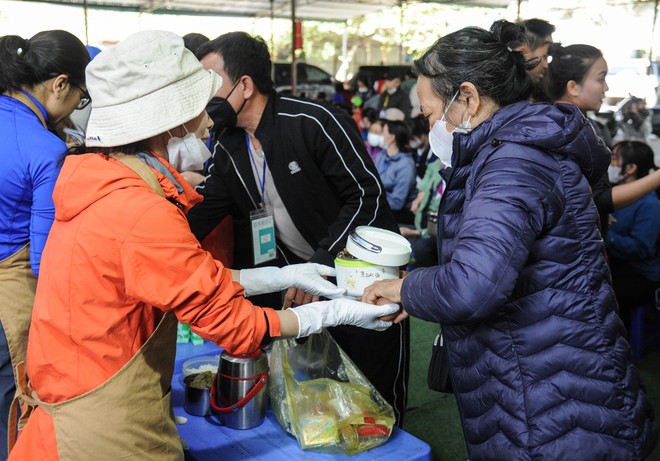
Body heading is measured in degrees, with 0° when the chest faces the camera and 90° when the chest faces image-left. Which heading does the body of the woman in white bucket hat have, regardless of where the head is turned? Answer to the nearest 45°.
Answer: approximately 270°

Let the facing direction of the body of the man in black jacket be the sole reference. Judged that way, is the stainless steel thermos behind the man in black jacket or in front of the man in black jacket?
in front

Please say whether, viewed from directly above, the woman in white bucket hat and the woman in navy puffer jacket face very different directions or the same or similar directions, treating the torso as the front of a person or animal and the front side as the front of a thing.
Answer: very different directions

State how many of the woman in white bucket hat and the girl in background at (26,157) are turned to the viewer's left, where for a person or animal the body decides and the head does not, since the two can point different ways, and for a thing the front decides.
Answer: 0

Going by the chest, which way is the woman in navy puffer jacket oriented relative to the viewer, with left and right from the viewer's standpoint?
facing to the left of the viewer

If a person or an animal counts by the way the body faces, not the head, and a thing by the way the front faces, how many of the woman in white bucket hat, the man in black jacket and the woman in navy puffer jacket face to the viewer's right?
1

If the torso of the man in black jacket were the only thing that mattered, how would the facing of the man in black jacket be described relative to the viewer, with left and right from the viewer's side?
facing the viewer and to the left of the viewer

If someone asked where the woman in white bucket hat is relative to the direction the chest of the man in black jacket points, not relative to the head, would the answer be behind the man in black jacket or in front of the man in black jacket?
in front

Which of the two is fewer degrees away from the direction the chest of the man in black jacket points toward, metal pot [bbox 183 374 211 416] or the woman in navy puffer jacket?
the metal pot

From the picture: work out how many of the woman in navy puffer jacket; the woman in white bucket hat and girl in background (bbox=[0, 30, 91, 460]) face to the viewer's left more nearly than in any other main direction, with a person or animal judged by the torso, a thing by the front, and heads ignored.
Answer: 1
